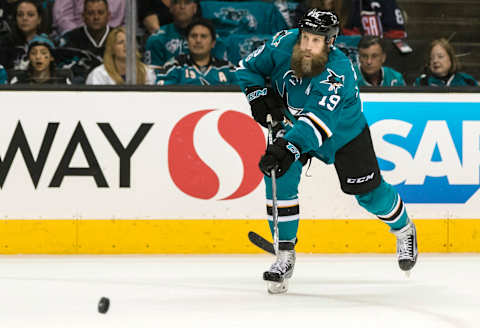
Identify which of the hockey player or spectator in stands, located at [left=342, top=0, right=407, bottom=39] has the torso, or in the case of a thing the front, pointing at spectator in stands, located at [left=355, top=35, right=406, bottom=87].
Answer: spectator in stands, located at [left=342, top=0, right=407, bottom=39]

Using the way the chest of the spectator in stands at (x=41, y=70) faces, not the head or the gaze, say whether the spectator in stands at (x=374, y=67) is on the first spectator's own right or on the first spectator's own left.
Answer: on the first spectator's own left

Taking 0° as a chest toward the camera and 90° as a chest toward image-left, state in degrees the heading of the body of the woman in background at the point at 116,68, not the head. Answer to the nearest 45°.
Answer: approximately 315°

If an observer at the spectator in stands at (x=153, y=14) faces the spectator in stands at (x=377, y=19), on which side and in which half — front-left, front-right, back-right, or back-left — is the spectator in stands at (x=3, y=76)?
back-right

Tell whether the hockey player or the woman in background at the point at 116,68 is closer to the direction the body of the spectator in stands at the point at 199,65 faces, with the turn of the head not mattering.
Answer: the hockey player

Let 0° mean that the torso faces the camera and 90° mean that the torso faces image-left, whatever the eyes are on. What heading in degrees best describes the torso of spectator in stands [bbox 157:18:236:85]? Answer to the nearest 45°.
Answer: approximately 0°

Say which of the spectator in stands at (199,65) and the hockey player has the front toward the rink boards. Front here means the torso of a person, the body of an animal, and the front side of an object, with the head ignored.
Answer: the spectator in stands
